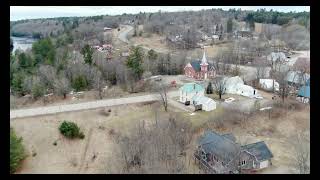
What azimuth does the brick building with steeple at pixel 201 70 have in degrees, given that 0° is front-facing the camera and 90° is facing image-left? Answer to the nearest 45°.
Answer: approximately 315°

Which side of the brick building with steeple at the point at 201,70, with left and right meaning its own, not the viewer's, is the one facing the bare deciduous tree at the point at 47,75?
right

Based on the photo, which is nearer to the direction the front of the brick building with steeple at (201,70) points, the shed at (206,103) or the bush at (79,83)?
the shed

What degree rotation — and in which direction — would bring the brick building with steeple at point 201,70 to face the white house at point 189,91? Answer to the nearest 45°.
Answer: approximately 45° to its right
